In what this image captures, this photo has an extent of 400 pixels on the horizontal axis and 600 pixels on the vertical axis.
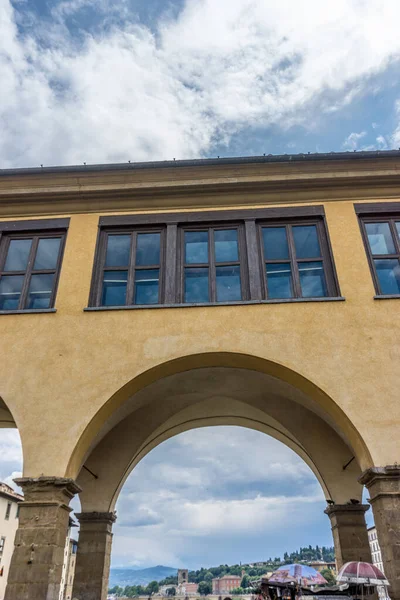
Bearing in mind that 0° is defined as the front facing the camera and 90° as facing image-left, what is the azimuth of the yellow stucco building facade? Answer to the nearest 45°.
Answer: approximately 0°

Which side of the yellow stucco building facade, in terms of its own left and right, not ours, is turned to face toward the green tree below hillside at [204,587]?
back

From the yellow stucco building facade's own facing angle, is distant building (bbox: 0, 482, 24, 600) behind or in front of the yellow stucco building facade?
behind

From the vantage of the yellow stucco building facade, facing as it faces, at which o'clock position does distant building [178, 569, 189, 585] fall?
The distant building is roughly at 6 o'clock from the yellow stucco building facade.
